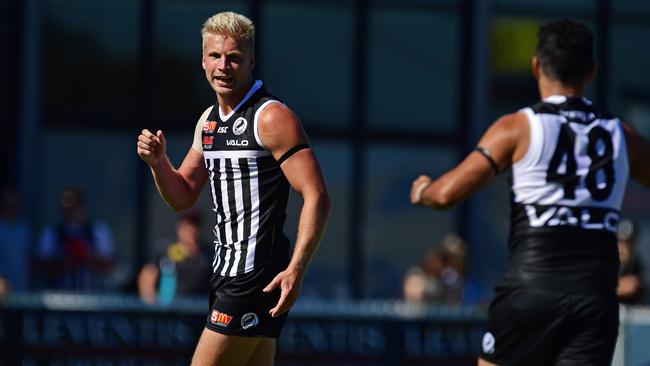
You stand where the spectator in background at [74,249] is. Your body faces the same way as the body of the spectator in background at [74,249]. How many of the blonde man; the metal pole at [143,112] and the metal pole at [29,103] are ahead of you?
1

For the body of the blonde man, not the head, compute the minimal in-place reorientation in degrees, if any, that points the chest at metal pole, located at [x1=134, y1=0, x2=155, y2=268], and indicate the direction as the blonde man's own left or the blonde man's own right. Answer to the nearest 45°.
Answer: approximately 135° to the blonde man's own right

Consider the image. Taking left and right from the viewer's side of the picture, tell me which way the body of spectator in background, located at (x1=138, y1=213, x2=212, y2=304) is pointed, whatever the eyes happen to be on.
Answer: facing the viewer and to the left of the viewer

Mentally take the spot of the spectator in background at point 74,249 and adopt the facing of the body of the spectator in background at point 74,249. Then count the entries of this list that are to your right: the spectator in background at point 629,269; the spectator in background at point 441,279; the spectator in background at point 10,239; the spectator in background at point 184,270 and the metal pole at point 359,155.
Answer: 1

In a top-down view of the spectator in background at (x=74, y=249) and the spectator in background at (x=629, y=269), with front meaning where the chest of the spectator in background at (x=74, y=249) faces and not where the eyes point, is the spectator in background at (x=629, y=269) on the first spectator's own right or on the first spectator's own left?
on the first spectator's own left

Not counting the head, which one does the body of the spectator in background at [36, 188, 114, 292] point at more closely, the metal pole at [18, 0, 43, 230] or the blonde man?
the blonde man

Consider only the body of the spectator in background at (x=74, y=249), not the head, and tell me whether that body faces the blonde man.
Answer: yes

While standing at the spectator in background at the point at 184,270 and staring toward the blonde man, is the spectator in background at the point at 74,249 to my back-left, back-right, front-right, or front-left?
back-right

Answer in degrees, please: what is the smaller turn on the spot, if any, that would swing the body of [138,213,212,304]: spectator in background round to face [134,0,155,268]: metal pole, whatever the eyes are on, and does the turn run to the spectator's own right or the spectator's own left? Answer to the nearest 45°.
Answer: approximately 135° to the spectator's own right

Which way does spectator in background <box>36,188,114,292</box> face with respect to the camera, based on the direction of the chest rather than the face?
toward the camera
